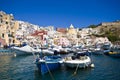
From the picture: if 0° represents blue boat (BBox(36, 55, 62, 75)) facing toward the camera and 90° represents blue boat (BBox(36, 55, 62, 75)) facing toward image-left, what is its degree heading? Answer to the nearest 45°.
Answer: approximately 45°
